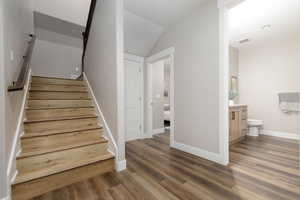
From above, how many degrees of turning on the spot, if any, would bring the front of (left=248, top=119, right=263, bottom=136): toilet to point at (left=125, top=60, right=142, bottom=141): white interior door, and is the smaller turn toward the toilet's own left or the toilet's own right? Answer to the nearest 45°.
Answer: approximately 135° to the toilet's own right

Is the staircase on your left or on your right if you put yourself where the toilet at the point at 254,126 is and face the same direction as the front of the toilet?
on your right

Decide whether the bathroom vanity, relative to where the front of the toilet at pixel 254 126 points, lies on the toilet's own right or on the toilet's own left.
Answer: on the toilet's own right

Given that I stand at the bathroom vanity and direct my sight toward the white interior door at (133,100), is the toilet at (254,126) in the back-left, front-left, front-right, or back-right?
back-right
